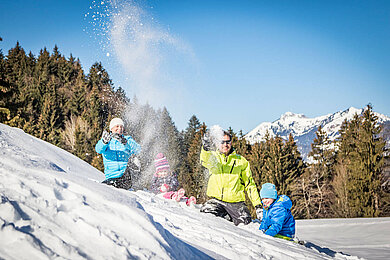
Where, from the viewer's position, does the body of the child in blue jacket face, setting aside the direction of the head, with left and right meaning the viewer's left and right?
facing the viewer and to the left of the viewer

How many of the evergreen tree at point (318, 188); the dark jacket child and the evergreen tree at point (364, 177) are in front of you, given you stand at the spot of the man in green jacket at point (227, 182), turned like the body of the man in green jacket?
0

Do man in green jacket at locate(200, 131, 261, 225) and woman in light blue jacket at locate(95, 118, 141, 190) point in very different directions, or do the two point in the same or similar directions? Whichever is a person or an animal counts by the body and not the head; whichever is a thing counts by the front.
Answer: same or similar directions

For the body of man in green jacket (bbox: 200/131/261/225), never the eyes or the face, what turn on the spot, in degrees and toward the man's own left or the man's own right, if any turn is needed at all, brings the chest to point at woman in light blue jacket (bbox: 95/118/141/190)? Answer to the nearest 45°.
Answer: approximately 90° to the man's own right

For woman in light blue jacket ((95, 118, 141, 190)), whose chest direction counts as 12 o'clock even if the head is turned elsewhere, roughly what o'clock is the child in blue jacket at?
The child in blue jacket is roughly at 10 o'clock from the woman in light blue jacket.

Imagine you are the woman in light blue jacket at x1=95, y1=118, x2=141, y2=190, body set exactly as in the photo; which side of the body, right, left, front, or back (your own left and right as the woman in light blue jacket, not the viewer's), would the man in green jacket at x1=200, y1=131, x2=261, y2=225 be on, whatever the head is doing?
left

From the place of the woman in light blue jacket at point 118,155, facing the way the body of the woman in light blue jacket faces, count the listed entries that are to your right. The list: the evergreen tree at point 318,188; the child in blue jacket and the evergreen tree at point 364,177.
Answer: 0

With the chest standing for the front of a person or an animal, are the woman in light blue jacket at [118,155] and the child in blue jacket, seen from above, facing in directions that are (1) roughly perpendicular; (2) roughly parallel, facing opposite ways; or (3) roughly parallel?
roughly perpendicular

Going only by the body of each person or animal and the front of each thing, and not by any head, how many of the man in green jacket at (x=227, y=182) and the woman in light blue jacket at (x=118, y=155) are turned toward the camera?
2

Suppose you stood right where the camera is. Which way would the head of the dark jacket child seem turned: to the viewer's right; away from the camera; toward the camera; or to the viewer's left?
toward the camera

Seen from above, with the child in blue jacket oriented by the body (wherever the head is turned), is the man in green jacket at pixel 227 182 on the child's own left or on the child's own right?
on the child's own right

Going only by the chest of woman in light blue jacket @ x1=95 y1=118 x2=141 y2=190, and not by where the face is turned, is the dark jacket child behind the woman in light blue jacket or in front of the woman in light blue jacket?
in front

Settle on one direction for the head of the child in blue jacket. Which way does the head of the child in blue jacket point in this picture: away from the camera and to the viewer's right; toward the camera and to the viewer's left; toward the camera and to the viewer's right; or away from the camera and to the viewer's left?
toward the camera and to the viewer's left

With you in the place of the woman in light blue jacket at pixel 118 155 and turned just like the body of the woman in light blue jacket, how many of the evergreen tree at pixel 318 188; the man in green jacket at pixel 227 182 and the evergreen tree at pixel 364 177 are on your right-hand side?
0

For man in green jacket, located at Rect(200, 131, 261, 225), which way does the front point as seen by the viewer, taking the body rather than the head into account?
toward the camera
